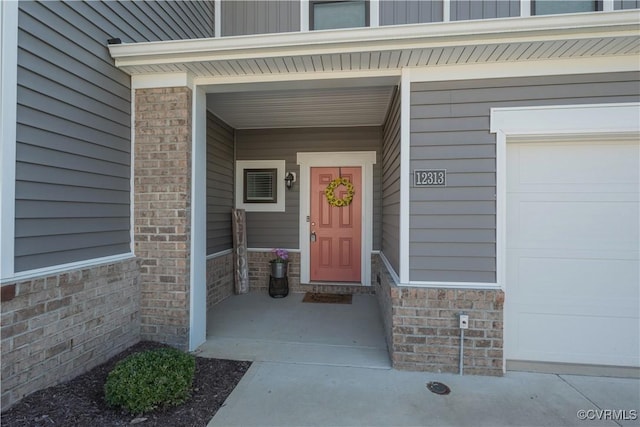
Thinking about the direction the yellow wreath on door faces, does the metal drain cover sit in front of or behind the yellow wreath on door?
in front

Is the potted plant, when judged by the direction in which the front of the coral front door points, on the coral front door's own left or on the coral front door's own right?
on the coral front door's own right

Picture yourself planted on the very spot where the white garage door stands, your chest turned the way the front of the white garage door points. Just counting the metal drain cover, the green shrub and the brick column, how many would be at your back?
0

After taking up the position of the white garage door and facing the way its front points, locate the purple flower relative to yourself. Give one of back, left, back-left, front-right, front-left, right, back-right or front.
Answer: right

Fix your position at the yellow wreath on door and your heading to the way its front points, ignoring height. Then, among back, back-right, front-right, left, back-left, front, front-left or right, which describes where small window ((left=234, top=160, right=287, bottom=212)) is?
right

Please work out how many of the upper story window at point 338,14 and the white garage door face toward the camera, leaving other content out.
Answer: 2

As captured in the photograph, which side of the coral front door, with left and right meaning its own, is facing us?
front

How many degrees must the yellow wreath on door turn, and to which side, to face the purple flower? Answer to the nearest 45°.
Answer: approximately 90° to its right

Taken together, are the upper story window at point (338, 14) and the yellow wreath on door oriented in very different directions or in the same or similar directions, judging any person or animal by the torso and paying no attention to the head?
same or similar directions

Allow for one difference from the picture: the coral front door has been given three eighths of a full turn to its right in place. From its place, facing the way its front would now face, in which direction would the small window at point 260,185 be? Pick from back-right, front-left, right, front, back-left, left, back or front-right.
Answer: front-left

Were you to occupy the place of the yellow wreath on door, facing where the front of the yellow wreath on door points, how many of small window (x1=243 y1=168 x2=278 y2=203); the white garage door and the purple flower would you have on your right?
2

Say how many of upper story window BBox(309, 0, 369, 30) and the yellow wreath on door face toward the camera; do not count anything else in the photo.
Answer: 2

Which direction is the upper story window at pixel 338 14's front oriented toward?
toward the camera

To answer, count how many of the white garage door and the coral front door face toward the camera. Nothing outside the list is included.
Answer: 2

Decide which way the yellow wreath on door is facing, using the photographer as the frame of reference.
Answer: facing the viewer

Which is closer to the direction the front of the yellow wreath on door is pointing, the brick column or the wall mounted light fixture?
the brick column
